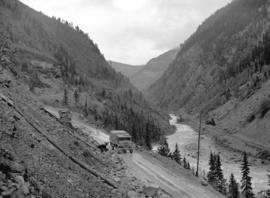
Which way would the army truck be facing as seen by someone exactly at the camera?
facing the viewer and to the right of the viewer
